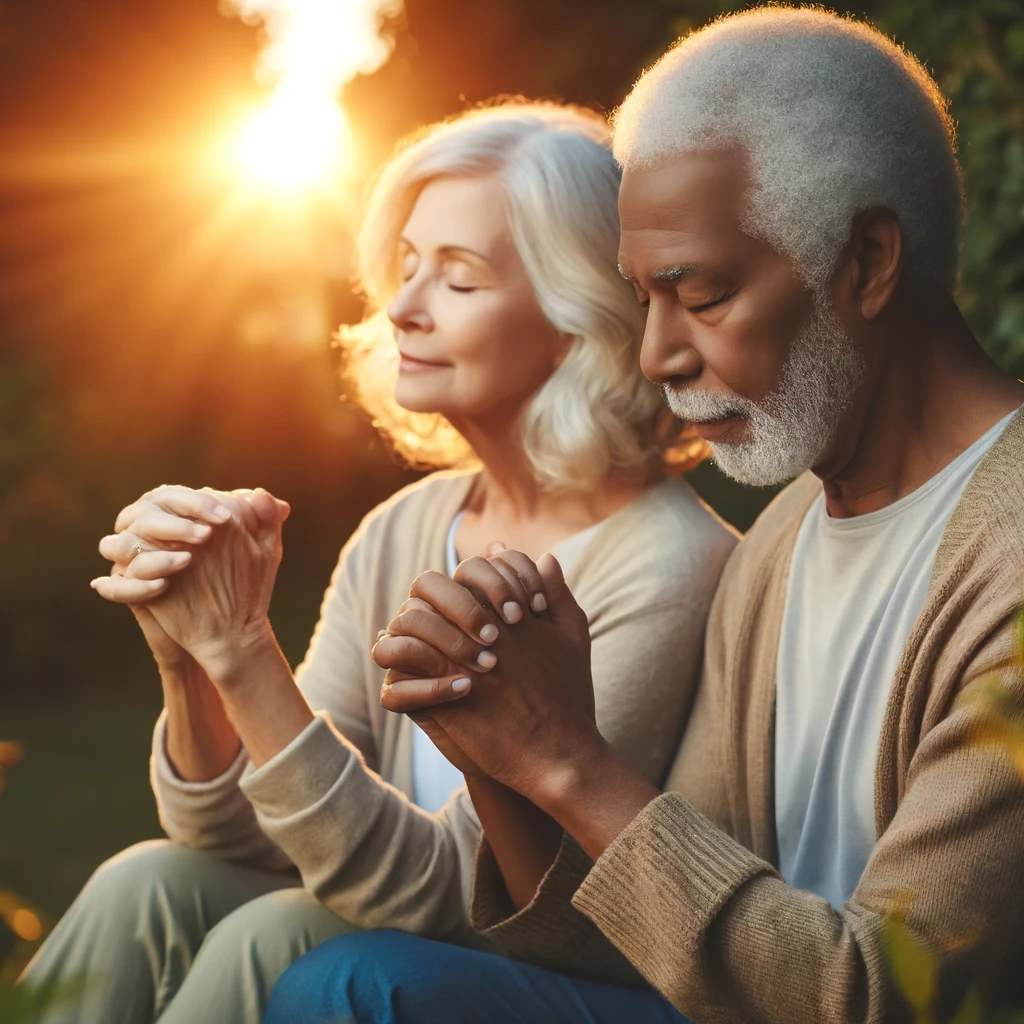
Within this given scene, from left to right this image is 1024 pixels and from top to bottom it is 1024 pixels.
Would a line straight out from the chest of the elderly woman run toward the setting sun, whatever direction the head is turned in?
no

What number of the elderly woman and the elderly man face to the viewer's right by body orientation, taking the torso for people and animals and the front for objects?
0

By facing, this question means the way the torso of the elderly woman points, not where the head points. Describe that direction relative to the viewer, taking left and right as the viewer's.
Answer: facing the viewer and to the left of the viewer

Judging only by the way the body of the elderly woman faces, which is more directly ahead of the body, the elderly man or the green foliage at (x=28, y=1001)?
the green foliage

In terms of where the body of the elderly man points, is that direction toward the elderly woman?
no

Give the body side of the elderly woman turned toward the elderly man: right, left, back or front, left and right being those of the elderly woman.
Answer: left

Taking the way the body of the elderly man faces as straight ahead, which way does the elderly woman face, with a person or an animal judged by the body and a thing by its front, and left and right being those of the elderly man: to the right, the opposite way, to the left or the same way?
the same way

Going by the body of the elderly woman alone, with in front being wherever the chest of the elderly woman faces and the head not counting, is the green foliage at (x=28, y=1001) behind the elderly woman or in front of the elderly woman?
in front

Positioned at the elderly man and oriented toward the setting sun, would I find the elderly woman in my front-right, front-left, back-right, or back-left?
front-left

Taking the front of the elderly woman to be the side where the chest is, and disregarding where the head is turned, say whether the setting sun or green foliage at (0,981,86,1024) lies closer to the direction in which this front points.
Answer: the green foliage
